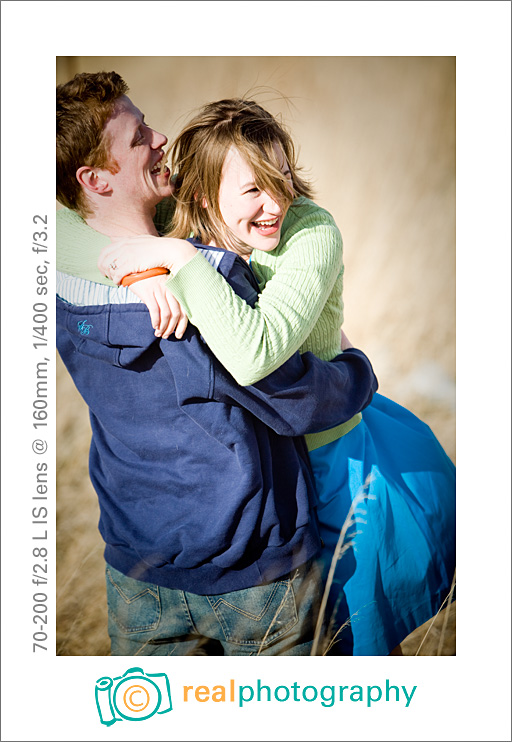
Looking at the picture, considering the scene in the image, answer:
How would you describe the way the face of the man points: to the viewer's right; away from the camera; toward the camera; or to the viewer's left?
to the viewer's right

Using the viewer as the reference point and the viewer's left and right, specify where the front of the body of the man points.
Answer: facing away from the viewer and to the right of the viewer
